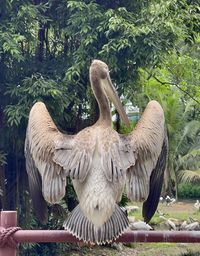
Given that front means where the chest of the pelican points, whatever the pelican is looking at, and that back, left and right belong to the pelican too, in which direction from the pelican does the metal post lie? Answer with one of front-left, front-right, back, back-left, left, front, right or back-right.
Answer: back-left

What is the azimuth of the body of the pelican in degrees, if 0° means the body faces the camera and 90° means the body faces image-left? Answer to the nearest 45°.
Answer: approximately 180°
